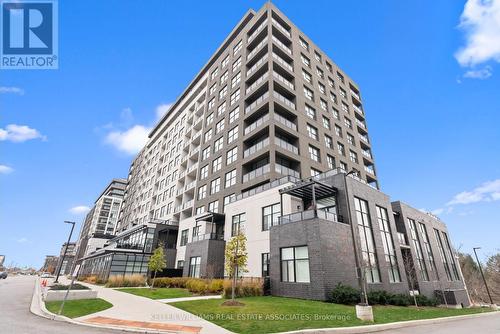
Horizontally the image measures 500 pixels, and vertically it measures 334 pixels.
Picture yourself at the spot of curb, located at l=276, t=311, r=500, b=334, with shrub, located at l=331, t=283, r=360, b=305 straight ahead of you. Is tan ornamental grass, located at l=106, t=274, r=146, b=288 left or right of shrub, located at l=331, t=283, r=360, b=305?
left
